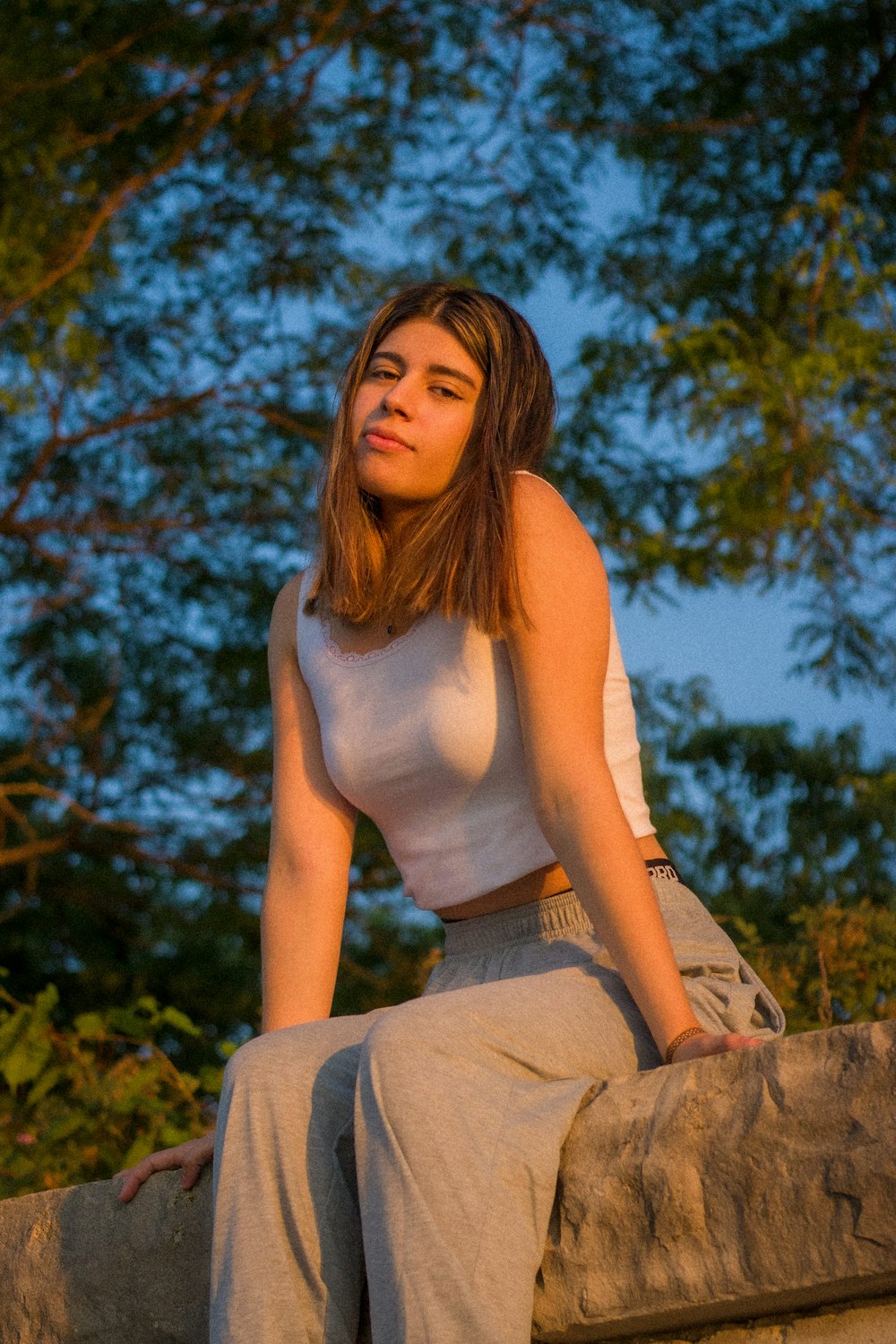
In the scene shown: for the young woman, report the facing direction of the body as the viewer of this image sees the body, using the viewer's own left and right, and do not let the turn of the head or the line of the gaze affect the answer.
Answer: facing the viewer and to the left of the viewer
